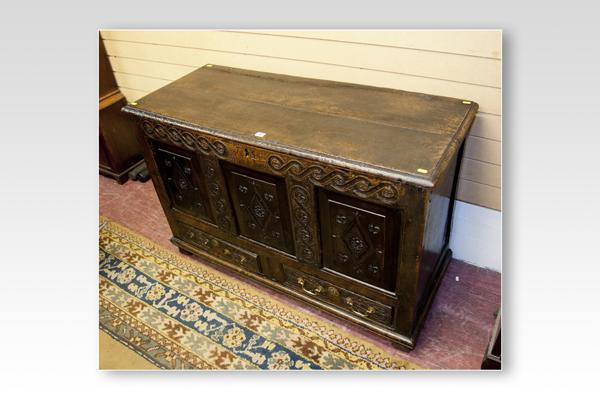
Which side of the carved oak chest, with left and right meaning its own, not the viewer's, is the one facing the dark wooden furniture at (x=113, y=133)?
right

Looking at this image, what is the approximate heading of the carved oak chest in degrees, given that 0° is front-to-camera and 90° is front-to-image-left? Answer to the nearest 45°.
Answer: approximately 45°

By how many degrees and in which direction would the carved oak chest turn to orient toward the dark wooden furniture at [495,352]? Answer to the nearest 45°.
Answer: approximately 90° to its left
